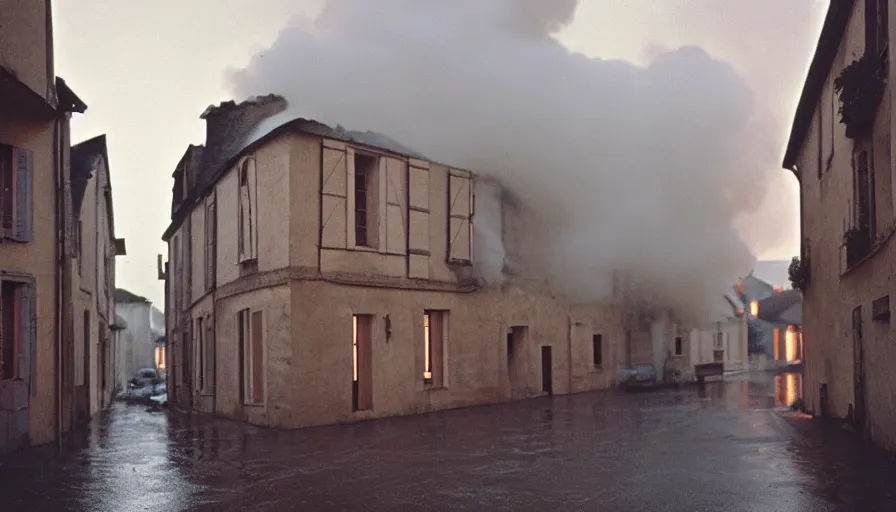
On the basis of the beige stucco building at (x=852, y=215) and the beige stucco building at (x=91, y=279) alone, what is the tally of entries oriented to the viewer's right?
1

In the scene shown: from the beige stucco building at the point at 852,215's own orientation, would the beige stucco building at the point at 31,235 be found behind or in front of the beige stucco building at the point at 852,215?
in front

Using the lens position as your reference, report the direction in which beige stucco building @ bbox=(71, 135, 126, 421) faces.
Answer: facing to the right of the viewer

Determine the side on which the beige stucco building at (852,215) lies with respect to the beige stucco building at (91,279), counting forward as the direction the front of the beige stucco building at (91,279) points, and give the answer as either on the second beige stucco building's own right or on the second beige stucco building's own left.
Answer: on the second beige stucco building's own right

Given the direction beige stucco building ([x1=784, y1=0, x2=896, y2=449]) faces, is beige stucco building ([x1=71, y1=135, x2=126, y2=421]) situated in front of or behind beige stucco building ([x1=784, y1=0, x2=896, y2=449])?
in front

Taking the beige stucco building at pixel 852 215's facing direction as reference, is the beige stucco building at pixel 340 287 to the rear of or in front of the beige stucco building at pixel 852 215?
in front

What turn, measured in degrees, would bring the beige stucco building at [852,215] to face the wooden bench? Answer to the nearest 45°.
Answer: approximately 90° to its right

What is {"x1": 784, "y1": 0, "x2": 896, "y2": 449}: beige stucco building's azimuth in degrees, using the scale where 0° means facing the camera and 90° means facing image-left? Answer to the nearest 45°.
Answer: approximately 90°
